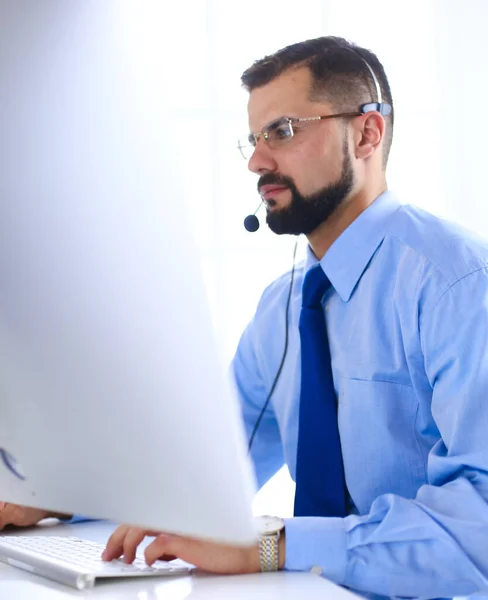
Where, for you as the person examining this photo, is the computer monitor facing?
facing away from the viewer and to the right of the viewer

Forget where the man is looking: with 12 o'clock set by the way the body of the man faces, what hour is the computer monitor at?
The computer monitor is roughly at 11 o'clock from the man.

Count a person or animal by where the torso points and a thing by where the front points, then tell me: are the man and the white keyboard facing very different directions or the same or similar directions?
very different directions

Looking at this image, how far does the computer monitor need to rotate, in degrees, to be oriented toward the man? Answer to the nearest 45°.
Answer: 0° — it already faces them

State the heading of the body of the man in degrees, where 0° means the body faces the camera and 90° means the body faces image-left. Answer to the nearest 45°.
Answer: approximately 45°

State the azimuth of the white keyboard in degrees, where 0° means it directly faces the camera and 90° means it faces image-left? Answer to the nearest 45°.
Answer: approximately 225°

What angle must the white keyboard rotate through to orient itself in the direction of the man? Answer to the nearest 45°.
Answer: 0° — it already faces them

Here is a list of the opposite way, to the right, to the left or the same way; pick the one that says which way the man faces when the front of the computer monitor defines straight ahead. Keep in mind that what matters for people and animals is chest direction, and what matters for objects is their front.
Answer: the opposite way

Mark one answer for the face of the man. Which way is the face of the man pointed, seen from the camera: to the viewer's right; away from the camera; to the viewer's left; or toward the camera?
to the viewer's left
